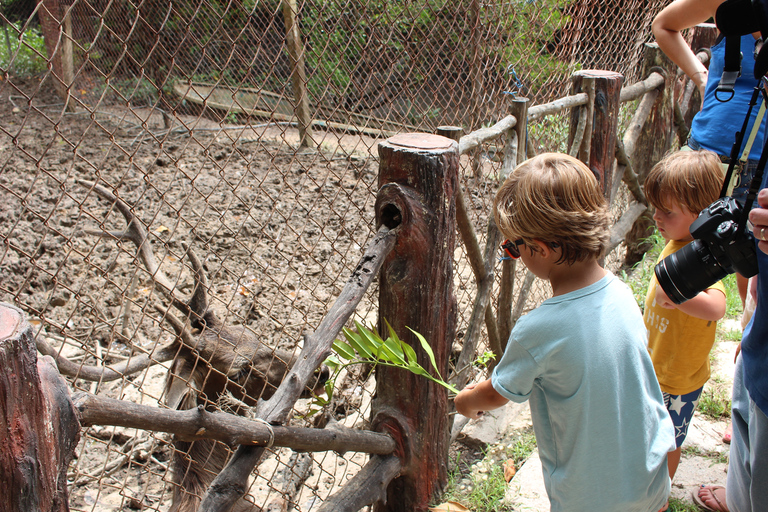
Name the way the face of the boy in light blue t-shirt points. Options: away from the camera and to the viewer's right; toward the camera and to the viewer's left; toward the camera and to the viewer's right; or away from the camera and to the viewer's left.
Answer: away from the camera and to the viewer's left

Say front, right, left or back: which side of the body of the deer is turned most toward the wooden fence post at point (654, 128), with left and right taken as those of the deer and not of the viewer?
front

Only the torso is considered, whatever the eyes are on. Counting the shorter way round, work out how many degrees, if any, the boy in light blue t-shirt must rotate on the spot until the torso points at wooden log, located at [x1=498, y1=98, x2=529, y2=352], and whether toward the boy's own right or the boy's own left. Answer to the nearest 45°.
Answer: approximately 45° to the boy's own right

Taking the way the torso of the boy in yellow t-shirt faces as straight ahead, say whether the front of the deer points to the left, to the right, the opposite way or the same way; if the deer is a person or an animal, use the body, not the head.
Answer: the opposite way

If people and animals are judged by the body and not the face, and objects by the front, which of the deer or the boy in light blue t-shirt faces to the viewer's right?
the deer

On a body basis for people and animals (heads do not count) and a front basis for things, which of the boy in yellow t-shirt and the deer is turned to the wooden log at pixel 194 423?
the boy in yellow t-shirt

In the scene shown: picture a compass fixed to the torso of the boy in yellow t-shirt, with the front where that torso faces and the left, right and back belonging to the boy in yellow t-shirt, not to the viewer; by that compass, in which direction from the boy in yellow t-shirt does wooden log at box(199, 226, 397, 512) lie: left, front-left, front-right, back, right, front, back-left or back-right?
front

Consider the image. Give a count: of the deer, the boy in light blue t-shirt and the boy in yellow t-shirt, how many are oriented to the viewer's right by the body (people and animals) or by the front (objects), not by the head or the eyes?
1

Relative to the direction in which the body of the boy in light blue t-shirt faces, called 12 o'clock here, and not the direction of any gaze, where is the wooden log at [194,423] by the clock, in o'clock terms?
The wooden log is roughly at 10 o'clock from the boy in light blue t-shirt.

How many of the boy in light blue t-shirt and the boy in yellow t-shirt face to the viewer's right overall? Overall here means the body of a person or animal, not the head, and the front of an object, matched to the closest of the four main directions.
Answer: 0

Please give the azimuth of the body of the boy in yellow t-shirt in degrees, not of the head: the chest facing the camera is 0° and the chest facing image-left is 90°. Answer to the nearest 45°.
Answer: approximately 45°

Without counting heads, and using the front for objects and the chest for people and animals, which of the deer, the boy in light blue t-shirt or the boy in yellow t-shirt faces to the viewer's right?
the deer

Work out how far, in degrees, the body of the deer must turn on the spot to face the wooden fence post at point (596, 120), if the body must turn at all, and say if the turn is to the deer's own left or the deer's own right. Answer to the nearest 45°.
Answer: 0° — it already faces it

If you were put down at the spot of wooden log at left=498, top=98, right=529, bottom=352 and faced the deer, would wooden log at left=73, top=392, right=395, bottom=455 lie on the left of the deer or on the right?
left

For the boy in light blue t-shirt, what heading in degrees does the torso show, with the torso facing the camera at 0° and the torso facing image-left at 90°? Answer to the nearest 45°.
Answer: approximately 135°

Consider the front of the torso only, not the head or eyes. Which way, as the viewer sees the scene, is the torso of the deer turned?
to the viewer's right
